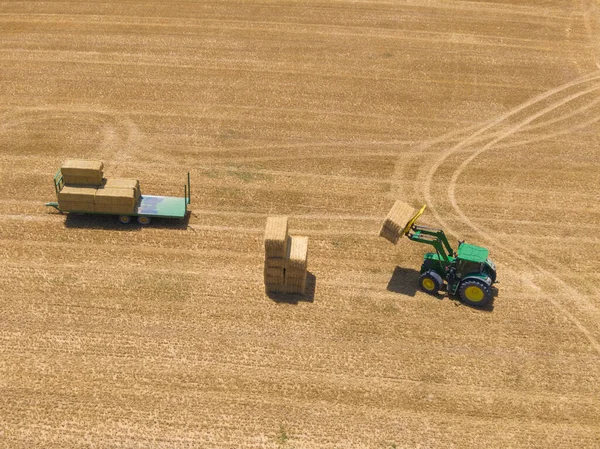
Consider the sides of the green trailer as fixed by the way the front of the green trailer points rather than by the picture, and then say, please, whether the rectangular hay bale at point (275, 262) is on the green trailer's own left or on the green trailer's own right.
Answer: on the green trailer's own left

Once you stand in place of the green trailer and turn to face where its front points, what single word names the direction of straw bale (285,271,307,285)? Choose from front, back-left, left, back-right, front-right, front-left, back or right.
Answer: back-left

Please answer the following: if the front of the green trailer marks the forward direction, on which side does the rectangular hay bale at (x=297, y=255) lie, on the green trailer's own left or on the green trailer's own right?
on the green trailer's own left

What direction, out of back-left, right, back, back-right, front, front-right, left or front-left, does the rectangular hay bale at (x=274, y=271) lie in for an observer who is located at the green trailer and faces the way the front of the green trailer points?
back-left

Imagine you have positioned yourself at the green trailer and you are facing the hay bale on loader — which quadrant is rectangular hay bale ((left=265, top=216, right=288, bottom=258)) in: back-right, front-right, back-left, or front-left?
front-right

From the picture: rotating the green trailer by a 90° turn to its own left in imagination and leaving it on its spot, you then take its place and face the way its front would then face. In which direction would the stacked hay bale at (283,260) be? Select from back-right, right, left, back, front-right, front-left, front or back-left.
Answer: front-left

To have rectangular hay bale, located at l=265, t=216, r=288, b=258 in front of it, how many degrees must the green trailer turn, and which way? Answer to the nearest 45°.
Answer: approximately 135° to its left

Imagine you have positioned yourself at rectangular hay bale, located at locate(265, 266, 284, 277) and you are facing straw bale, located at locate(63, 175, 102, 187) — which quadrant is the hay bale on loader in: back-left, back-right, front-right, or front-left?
back-right

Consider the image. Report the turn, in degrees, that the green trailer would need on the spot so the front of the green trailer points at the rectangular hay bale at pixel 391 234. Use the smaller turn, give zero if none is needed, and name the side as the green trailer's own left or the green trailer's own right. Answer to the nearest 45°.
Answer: approximately 135° to the green trailer's own left

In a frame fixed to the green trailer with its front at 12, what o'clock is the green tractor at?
The green tractor is roughly at 7 o'clock from the green trailer.

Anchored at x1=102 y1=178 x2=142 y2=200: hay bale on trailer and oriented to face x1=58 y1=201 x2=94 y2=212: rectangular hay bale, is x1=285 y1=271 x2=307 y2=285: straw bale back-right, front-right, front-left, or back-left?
back-left

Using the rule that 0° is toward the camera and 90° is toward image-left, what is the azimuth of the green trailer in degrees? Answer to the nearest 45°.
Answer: approximately 90°
